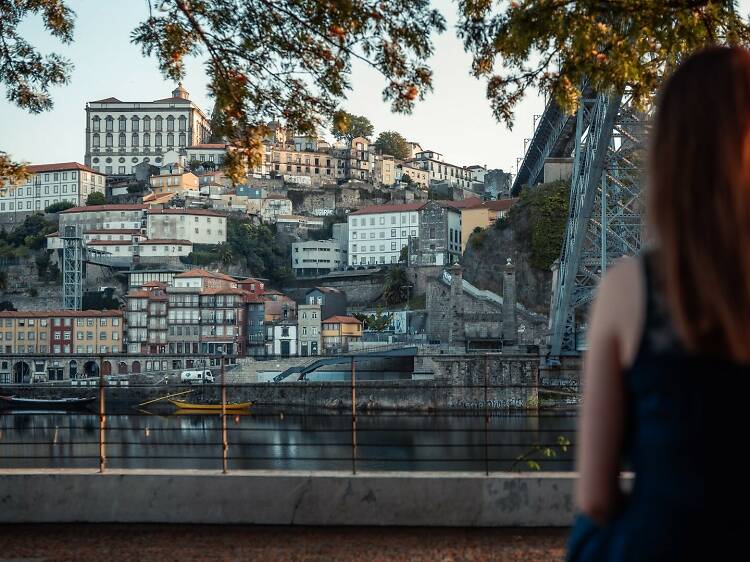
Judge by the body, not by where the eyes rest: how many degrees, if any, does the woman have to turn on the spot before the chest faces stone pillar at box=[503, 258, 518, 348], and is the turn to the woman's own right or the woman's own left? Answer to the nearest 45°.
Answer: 0° — they already face it

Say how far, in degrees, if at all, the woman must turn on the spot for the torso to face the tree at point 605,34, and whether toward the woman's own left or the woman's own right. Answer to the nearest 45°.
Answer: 0° — they already face it

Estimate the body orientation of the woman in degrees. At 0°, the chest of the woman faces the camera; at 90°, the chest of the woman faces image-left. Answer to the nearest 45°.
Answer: approximately 180°

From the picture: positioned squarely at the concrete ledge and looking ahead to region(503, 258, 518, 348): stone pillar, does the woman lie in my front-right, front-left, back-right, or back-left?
back-right

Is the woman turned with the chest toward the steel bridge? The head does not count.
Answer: yes

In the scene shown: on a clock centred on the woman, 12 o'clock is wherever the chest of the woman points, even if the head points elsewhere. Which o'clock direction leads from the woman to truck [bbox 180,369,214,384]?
The truck is roughly at 11 o'clock from the woman.
